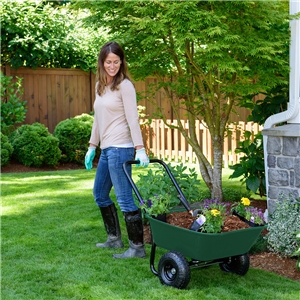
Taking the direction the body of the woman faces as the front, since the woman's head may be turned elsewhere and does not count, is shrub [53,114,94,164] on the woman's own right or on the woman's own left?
on the woman's own right

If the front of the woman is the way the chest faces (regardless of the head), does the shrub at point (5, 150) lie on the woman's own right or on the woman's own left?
on the woman's own right

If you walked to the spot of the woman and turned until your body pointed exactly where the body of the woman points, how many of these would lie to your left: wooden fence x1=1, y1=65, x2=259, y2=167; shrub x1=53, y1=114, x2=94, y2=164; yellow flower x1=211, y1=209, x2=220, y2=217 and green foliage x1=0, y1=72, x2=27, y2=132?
1

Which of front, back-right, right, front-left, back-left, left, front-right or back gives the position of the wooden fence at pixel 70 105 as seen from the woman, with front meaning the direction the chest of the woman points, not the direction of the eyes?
back-right

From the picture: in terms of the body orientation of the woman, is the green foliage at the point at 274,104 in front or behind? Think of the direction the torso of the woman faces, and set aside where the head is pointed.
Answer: behind

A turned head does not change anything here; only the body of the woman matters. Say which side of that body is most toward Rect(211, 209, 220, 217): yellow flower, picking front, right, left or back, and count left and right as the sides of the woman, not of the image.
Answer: left

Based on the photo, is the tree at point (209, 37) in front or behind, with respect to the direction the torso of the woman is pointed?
behind
